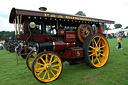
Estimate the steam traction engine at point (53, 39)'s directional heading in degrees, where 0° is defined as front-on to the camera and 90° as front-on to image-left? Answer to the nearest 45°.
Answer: approximately 45°
